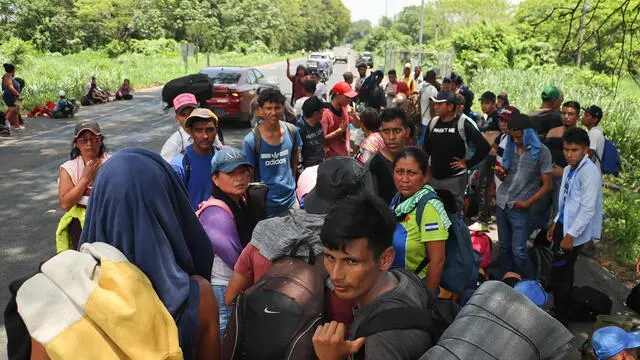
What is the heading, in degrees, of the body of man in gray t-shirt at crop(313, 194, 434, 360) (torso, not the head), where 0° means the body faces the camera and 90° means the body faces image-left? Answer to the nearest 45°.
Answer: approximately 45°

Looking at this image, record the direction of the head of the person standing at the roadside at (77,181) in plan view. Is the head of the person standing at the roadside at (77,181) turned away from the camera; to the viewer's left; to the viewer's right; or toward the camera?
toward the camera

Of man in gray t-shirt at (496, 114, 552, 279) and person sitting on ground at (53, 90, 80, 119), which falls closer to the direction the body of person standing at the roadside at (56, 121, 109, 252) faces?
the man in gray t-shirt

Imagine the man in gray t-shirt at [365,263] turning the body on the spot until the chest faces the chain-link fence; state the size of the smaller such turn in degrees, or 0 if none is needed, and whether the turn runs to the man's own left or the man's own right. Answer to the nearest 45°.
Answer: approximately 135° to the man's own right

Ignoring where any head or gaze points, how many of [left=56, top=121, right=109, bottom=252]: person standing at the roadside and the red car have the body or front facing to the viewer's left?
0

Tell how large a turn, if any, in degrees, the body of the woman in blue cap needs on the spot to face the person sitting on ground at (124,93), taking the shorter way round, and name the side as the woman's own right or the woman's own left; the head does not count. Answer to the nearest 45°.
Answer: approximately 135° to the woman's own left

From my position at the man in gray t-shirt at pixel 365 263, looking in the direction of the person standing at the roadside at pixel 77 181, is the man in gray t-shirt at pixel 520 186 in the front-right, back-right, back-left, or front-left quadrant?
front-right

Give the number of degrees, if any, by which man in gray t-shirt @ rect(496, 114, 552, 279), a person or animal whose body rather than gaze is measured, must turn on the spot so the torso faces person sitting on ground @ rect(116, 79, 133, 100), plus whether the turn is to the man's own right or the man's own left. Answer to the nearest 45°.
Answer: approximately 90° to the man's own right

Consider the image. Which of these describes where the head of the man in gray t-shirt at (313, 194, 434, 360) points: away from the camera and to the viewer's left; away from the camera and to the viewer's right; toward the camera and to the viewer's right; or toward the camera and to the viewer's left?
toward the camera and to the viewer's left

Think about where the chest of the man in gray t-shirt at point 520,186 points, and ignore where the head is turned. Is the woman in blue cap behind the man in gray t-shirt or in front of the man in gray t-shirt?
in front

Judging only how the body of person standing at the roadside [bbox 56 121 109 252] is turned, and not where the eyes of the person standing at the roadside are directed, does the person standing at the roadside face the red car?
no

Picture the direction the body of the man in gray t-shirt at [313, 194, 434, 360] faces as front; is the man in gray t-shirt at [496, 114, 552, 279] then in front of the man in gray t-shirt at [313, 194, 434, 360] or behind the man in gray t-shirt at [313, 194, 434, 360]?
behind

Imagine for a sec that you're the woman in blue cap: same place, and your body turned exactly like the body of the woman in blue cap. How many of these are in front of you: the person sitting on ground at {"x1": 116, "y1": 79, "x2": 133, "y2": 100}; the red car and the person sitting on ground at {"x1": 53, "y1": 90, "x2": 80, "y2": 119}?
0

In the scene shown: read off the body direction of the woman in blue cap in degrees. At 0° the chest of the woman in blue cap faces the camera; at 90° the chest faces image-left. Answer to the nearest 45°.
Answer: approximately 315°

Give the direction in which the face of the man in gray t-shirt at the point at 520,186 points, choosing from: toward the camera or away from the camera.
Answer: toward the camera
